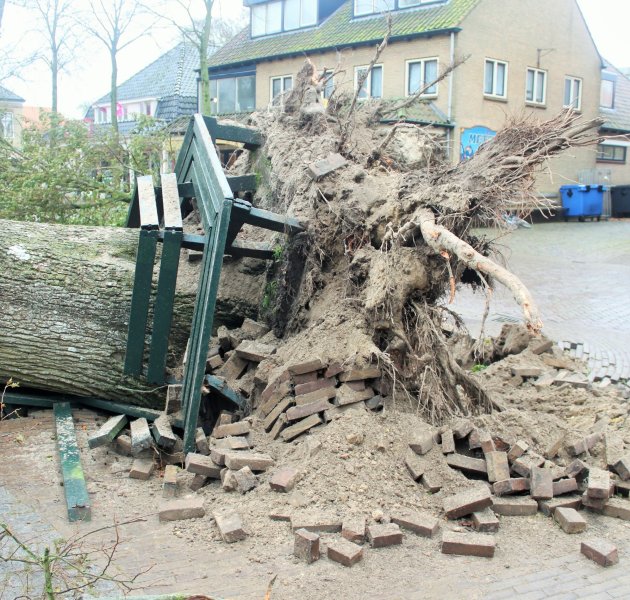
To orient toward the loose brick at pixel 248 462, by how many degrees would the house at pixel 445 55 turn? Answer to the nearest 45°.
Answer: approximately 45° to its left

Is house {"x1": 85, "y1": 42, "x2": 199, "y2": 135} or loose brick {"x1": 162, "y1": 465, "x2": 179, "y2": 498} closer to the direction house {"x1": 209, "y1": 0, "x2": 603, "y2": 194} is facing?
the loose brick

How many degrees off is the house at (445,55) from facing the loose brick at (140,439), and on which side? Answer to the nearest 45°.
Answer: approximately 45° to its left

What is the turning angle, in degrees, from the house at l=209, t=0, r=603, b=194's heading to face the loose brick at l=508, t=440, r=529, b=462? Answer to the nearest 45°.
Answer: approximately 45° to its left

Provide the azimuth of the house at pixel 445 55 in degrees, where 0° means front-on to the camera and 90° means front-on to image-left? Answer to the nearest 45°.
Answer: approximately 45°

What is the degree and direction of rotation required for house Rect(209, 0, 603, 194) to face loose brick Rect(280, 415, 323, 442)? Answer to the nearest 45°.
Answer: approximately 45° to its left

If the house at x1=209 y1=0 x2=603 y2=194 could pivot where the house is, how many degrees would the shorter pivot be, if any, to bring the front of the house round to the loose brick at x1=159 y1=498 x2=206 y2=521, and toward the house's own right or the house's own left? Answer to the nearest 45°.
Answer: approximately 45° to the house's own left

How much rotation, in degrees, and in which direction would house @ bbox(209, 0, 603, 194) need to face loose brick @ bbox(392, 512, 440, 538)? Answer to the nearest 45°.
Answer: approximately 45° to its left

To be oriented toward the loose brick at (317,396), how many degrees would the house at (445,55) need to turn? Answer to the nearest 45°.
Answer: approximately 45° to its left

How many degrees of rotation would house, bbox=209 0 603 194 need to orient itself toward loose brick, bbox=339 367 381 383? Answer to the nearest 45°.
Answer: approximately 45° to its left

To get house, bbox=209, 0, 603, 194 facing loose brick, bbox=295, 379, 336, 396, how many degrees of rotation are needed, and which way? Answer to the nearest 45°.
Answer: approximately 45° to its left
